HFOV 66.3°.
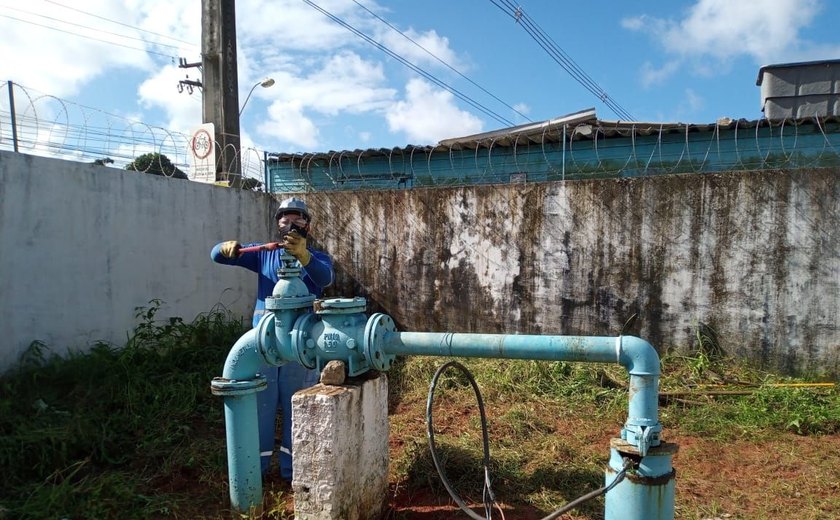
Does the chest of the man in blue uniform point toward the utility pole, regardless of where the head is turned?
no

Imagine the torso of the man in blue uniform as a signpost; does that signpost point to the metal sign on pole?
no

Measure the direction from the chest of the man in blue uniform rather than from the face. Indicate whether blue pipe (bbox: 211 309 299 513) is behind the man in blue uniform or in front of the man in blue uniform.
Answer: in front

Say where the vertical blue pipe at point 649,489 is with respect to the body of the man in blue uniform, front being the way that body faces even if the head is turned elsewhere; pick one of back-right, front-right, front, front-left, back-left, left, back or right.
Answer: front-left

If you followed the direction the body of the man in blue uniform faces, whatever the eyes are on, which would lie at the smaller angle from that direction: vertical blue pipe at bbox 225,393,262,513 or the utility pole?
the vertical blue pipe

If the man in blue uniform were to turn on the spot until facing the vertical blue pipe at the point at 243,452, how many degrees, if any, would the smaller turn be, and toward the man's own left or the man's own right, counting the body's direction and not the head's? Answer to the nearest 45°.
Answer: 0° — they already face it

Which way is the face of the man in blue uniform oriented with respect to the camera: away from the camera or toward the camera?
toward the camera

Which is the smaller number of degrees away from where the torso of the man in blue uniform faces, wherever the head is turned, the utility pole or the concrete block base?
the concrete block base

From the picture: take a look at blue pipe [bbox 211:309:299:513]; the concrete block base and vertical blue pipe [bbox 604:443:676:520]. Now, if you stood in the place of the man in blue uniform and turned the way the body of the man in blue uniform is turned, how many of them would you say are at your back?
0

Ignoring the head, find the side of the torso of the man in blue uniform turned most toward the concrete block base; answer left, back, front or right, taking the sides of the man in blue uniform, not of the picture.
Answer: front

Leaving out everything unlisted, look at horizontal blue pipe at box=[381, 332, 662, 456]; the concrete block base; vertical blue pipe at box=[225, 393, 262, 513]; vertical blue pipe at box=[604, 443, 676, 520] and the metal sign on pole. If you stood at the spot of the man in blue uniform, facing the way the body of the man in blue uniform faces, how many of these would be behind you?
1

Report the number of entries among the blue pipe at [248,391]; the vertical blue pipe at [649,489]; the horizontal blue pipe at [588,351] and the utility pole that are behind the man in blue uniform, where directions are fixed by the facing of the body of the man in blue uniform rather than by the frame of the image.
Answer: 1

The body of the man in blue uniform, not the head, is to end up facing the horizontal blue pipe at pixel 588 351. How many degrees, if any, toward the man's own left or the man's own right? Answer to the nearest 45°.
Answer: approximately 45° to the man's own left

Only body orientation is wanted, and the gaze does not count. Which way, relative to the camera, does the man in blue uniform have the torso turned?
toward the camera

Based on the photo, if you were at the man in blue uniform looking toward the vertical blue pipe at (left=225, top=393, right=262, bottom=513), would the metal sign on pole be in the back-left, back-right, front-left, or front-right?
back-right
